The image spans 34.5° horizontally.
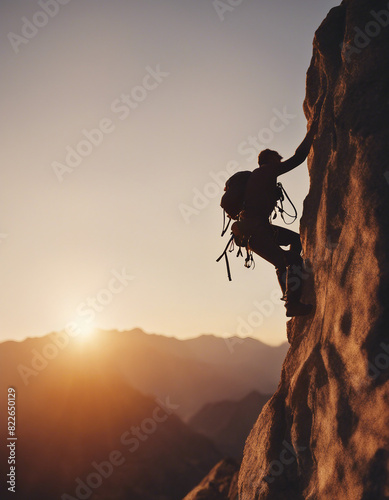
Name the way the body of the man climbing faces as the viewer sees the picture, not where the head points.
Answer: to the viewer's right
